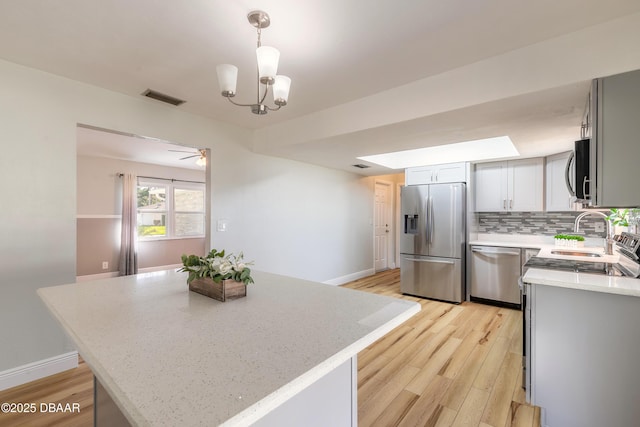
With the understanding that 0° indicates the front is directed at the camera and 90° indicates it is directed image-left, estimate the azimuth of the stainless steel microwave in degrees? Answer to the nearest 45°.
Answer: approximately 90°

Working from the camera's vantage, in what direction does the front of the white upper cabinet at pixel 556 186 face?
facing the viewer and to the left of the viewer

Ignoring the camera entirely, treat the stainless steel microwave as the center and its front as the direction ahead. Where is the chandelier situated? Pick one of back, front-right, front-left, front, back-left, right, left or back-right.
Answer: front-left

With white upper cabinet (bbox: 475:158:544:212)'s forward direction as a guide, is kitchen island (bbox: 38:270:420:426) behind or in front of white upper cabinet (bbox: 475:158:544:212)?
in front

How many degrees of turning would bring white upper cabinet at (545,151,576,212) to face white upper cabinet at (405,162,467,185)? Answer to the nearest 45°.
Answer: approximately 45° to its right

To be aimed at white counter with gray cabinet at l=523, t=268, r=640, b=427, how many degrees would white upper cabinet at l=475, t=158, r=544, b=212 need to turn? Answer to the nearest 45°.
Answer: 0° — it already faces it

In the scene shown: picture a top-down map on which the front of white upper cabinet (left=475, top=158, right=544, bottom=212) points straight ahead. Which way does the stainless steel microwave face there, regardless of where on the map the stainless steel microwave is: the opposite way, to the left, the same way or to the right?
to the right

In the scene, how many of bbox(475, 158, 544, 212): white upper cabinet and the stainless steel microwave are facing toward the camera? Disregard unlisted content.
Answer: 1

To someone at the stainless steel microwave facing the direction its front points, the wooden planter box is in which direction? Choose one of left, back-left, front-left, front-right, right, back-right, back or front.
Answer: front-left

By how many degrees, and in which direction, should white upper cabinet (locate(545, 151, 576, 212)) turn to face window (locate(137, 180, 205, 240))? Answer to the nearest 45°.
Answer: approximately 45° to its right

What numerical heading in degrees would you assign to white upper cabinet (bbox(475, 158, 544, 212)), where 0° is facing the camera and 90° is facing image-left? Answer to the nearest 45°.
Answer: approximately 0°
